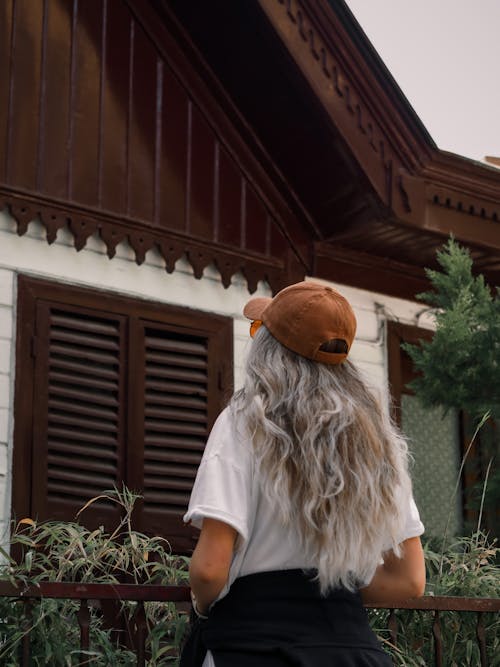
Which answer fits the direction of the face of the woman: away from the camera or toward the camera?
away from the camera

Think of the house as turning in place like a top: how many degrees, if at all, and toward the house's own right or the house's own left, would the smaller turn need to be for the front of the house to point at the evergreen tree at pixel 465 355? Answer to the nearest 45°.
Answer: approximately 45° to the house's own left

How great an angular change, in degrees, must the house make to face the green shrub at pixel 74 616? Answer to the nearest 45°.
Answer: approximately 45° to its right

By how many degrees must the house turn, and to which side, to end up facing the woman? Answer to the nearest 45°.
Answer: approximately 45° to its right
